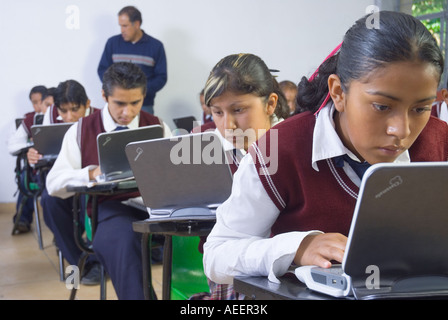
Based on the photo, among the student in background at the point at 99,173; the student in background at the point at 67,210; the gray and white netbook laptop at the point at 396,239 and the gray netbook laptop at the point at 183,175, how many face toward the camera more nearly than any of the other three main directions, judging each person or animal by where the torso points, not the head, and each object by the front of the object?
2

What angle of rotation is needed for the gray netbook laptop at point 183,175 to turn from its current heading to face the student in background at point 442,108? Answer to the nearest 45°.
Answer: approximately 90° to its right

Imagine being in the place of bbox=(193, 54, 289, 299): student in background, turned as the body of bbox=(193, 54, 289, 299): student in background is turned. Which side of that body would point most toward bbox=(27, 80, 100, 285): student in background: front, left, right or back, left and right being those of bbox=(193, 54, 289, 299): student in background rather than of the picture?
right

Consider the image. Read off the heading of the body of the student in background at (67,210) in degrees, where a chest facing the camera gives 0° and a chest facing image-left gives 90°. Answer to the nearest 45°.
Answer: approximately 0°

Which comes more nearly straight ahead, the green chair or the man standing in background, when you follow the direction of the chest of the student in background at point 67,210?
the green chair

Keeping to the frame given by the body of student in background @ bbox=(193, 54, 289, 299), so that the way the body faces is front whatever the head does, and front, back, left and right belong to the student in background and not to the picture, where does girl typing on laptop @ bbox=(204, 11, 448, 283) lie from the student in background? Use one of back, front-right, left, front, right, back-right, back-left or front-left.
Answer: front-left

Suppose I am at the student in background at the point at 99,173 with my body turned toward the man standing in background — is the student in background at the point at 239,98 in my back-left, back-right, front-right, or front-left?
back-right

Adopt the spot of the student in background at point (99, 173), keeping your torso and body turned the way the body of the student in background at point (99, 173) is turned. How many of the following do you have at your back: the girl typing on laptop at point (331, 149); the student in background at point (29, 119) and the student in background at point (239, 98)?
1

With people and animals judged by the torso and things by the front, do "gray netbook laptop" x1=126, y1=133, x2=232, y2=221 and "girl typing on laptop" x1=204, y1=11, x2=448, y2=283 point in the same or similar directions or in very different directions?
very different directions
